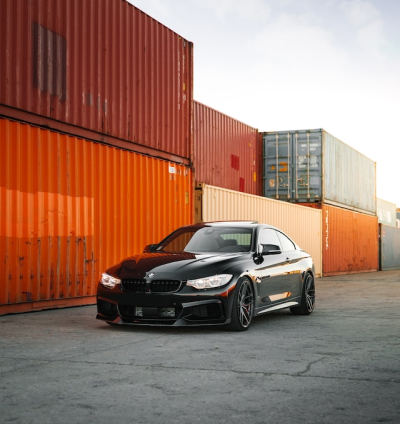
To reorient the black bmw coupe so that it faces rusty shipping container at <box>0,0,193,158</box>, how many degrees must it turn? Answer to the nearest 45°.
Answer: approximately 90° to its right

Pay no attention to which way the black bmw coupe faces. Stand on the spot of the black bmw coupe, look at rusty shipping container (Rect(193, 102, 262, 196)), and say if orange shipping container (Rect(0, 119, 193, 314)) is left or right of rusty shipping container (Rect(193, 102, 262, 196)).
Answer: left

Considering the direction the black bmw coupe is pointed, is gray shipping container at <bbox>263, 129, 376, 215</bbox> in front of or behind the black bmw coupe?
behind

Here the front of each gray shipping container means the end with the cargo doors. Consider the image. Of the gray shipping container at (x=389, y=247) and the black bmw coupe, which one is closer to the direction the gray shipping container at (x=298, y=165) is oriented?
the black bmw coupe

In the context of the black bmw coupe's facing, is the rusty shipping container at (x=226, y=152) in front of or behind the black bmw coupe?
behind

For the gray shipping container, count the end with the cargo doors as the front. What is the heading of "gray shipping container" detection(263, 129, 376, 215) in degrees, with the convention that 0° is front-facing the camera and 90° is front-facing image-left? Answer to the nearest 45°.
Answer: approximately 45°

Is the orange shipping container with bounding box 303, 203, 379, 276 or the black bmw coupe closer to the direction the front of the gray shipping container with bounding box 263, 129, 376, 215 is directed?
the black bmw coupe

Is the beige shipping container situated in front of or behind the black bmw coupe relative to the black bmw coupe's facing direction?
behind
